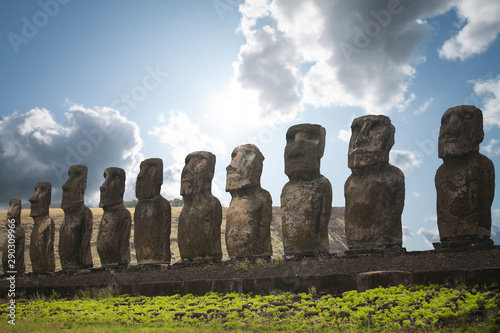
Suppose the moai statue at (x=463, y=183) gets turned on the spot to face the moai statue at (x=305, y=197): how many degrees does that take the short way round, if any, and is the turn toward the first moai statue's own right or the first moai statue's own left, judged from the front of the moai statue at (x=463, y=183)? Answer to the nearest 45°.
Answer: approximately 45° to the first moai statue's own right

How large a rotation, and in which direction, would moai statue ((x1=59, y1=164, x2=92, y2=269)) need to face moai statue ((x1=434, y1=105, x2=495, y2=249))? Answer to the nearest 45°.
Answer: approximately 90° to its left

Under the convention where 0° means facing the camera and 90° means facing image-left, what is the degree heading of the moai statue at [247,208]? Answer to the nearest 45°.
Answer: approximately 45°

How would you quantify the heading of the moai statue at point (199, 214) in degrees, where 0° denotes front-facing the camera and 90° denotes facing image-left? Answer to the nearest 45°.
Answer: approximately 45°

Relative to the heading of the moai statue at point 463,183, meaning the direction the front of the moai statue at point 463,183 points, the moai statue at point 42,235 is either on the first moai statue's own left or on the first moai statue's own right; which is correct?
on the first moai statue's own right

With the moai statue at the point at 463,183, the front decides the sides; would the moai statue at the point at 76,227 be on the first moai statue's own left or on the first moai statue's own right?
on the first moai statue's own right

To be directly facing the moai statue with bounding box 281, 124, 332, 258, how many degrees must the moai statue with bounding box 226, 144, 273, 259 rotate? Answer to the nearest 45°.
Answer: approximately 90° to its left

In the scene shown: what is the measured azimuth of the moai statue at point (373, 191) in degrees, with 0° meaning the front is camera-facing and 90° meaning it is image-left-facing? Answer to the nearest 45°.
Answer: approximately 45°

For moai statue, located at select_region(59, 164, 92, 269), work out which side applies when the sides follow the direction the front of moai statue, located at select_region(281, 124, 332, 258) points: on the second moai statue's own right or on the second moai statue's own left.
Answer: on the second moai statue's own right

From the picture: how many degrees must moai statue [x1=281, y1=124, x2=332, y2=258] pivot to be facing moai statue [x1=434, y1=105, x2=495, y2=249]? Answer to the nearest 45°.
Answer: approximately 90° to its left
